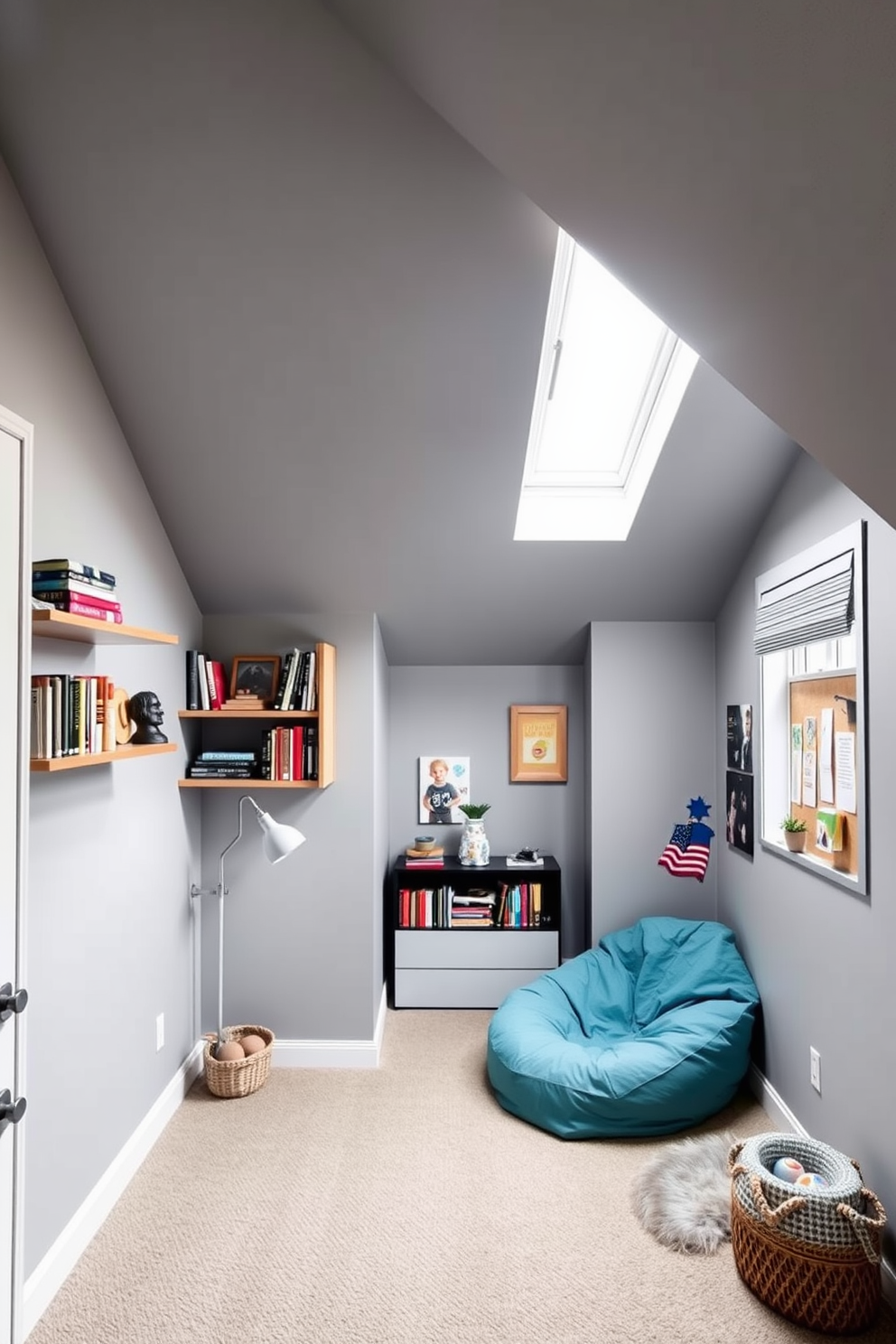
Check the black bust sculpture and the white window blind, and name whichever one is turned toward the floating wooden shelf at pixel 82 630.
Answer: the white window blind

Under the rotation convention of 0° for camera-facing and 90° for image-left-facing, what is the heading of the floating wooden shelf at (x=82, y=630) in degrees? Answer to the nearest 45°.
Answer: approximately 315°

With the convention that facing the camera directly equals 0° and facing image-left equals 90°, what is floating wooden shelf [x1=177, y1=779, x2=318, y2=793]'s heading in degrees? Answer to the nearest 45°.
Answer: approximately 0°

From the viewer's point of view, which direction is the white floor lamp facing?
to the viewer's right

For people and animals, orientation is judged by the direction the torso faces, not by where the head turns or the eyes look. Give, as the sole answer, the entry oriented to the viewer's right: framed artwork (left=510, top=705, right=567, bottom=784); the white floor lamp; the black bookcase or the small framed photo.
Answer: the white floor lamp
